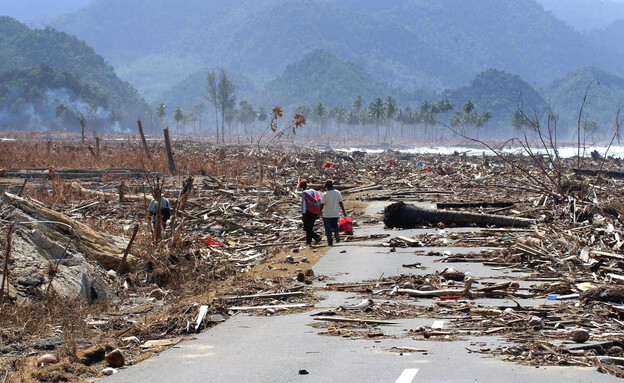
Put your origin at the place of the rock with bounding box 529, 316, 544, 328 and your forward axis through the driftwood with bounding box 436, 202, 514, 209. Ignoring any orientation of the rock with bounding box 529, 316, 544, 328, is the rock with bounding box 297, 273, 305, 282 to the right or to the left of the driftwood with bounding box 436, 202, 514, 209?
left

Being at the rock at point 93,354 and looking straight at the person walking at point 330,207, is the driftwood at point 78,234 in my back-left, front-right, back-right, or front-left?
front-left

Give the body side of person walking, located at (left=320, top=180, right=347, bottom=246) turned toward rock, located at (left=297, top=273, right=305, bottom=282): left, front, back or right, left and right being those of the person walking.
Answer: back

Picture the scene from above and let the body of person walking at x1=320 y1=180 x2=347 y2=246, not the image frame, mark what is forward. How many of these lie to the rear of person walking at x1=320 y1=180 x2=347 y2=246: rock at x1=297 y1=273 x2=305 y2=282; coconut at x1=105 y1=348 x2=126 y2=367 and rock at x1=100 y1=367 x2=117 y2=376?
3

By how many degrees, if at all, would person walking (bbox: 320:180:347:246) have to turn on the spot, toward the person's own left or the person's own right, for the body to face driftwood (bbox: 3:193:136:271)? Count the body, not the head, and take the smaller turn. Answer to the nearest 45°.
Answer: approximately 135° to the person's own left

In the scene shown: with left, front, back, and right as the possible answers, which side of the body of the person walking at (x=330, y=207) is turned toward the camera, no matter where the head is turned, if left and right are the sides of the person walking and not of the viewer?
back

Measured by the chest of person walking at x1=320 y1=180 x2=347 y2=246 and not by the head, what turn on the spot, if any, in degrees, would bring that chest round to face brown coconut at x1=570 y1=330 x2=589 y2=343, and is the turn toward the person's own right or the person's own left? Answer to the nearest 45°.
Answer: approximately 180°

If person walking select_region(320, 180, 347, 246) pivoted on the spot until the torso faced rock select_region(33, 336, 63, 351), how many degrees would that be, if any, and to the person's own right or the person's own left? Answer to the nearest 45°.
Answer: approximately 180°

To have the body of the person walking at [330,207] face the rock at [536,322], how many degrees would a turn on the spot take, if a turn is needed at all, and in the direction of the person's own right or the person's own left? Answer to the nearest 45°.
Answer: approximately 180°

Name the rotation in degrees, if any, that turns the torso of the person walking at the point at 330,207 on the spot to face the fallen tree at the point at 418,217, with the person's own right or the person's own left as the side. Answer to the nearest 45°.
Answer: approximately 45° to the person's own right

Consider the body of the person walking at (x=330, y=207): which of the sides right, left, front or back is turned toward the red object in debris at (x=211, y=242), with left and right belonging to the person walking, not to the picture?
left

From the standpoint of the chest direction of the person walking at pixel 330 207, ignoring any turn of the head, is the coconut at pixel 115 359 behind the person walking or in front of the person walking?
behind

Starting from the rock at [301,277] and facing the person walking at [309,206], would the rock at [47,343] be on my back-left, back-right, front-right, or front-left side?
back-left

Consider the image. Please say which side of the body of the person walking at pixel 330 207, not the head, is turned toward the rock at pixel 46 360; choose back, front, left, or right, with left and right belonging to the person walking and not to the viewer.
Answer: back

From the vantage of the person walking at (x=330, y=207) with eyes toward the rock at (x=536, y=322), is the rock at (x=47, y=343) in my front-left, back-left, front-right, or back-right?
front-right
